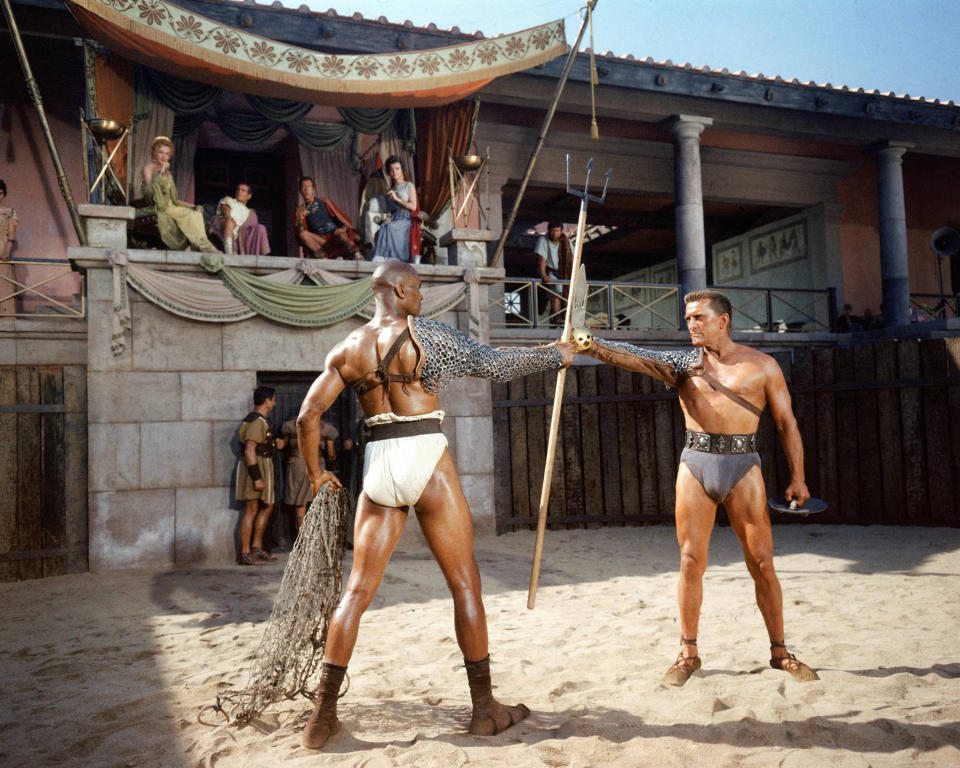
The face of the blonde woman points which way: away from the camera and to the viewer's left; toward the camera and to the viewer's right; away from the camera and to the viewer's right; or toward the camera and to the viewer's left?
toward the camera and to the viewer's right

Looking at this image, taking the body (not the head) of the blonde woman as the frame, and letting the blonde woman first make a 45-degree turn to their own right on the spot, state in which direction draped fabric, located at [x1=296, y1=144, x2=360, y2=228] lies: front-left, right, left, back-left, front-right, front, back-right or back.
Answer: back-left

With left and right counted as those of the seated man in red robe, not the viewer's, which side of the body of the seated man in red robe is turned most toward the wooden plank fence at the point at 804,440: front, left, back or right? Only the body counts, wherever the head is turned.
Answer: left

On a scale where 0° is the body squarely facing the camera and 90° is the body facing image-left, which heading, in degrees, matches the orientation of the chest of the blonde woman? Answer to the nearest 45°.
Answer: approximately 315°

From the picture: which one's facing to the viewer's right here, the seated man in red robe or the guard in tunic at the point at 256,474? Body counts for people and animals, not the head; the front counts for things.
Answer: the guard in tunic

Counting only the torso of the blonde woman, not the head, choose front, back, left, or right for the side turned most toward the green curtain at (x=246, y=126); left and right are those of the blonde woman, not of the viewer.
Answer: left

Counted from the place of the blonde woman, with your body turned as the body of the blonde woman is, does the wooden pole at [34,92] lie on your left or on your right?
on your right

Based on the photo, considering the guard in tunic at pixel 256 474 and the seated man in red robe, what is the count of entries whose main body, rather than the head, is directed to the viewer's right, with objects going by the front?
1

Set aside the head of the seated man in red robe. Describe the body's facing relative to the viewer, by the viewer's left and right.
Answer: facing the viewer

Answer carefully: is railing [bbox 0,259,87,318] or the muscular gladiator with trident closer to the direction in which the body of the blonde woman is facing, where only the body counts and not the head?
the muscular gladiator with trident
